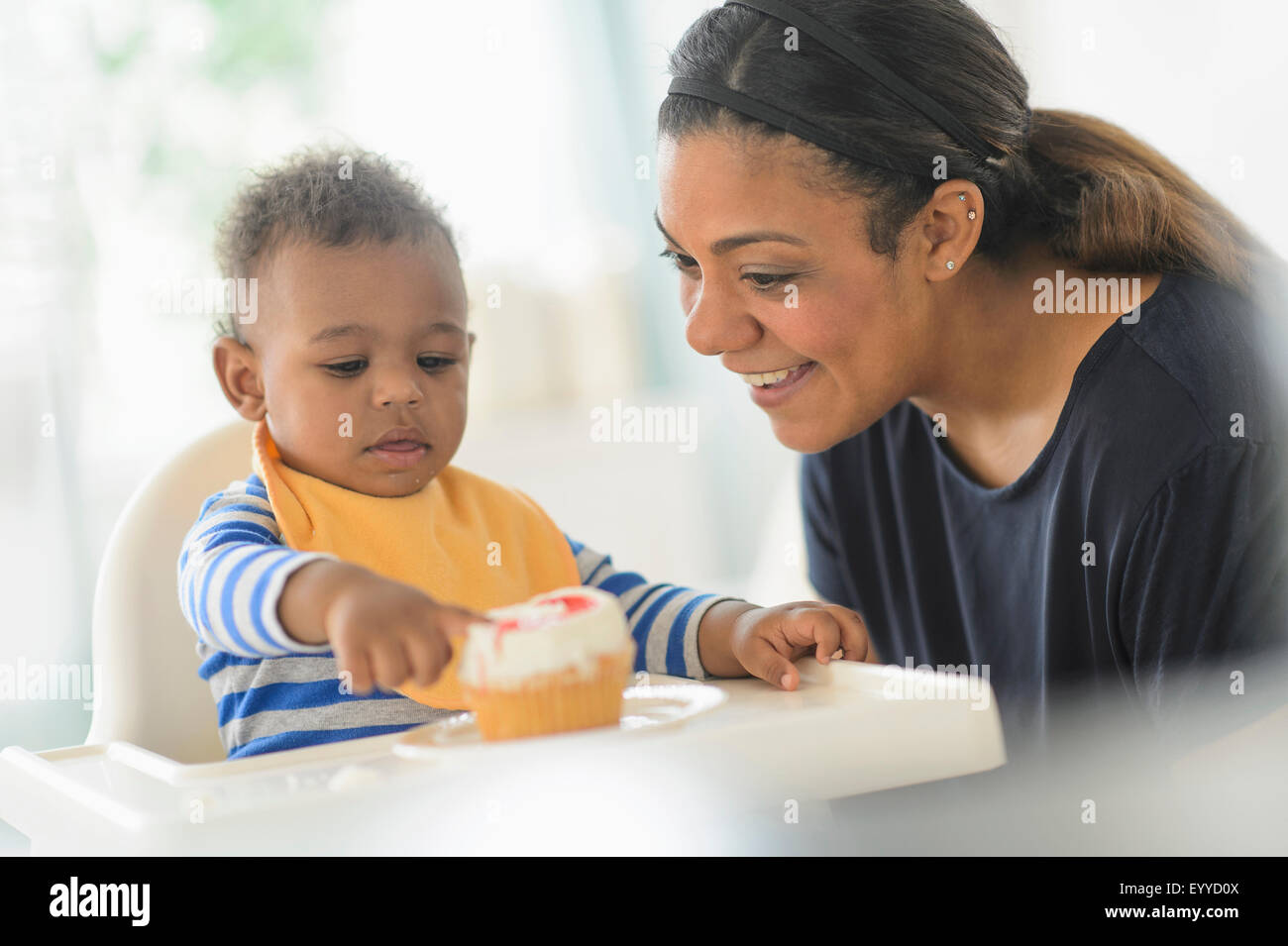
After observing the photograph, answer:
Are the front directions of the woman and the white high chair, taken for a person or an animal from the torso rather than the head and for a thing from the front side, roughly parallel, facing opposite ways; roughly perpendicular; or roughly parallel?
roughly perpendicular

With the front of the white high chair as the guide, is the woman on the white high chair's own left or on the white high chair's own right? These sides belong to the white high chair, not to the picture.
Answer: on the white high chair's own left

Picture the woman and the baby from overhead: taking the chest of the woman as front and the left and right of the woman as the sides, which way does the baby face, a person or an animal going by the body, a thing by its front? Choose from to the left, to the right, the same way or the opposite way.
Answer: to the left

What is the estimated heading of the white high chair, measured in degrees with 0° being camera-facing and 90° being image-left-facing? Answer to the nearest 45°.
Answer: approximately 315°

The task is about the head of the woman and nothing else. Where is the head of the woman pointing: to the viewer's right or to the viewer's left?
to the viewer's left
